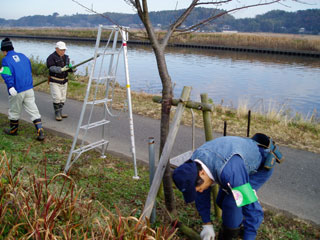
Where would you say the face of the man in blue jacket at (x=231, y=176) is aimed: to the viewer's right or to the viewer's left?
to the viewer's left

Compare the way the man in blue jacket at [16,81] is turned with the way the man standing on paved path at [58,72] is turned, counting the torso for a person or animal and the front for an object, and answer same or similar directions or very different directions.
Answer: very different directions

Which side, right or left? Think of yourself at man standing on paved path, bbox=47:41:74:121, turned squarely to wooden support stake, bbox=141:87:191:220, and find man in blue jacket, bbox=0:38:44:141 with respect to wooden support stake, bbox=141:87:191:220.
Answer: right

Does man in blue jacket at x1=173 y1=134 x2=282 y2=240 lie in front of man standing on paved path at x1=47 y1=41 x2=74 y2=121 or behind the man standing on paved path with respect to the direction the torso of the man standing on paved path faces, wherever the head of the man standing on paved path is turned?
in front

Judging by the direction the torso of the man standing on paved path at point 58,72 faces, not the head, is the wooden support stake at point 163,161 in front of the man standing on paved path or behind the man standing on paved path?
in front
